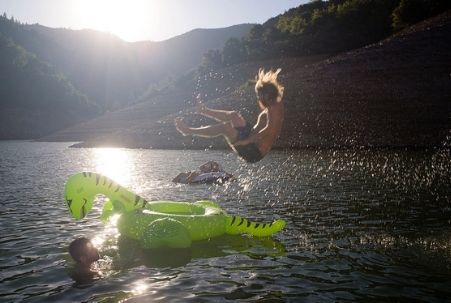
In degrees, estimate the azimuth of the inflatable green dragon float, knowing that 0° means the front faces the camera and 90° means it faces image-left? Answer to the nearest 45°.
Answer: approximately 90°
